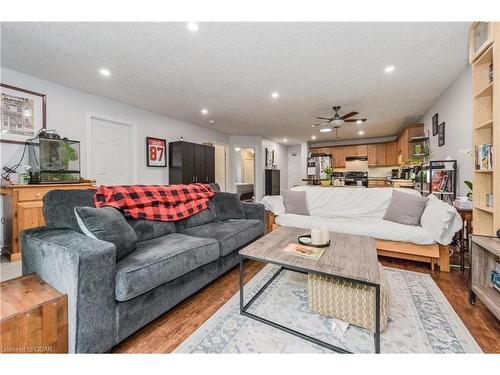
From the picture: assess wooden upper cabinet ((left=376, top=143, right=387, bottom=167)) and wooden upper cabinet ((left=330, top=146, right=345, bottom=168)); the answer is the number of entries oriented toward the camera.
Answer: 2

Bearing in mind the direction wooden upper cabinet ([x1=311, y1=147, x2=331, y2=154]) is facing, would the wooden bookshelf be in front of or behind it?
in front

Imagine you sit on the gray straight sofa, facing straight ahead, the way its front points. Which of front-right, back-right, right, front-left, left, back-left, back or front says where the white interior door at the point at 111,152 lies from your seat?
back-left

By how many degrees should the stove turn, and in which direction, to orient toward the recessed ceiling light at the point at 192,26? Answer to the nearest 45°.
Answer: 0° — it already faces it

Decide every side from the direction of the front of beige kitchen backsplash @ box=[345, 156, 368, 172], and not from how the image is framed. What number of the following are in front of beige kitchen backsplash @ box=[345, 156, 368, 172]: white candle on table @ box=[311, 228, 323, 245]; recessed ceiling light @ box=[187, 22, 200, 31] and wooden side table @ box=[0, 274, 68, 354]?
3

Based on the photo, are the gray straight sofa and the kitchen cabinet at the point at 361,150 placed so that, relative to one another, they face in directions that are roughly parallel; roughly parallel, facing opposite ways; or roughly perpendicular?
roughly perpendicular

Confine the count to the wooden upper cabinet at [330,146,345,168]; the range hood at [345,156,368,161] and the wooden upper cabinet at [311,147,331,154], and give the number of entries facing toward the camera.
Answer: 3

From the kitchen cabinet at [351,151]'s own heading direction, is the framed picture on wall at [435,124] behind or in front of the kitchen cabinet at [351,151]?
in front

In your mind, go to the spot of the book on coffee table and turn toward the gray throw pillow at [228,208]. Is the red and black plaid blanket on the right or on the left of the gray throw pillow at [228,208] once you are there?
left

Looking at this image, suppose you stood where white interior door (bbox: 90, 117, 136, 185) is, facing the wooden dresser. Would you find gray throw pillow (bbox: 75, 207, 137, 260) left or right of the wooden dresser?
left
